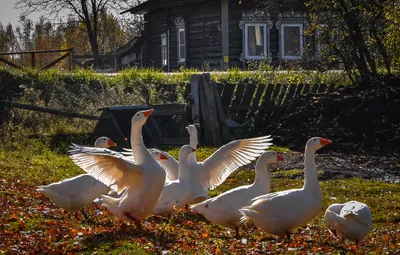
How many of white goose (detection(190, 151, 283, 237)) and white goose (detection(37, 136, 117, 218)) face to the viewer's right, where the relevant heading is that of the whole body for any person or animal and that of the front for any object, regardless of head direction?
2

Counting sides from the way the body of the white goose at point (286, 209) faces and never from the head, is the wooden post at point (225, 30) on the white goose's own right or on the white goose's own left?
on the white goose's own left

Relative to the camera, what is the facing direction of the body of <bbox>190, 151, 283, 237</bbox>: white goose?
to the viewer's right

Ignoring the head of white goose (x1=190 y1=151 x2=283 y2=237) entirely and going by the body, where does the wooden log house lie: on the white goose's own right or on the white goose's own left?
on the white goose's own left

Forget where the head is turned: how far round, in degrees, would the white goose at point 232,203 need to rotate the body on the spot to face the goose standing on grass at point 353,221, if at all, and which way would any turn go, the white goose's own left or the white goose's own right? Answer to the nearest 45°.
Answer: approximately 45° to the white goose's own right

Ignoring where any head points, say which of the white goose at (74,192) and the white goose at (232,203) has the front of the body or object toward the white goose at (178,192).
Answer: the white goose at (74,192)

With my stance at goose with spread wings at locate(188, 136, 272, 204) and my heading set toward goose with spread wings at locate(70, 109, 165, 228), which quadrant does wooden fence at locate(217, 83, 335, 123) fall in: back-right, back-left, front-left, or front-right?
back-right

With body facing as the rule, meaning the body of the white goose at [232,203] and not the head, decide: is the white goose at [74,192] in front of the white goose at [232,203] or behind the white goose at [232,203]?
behind

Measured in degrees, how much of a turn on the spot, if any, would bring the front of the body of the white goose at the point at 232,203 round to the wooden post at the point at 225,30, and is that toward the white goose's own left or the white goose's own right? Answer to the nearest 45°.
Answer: approximately 90° to the white goose's own left

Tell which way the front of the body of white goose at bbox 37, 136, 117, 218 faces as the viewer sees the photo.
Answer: to the viewer's right

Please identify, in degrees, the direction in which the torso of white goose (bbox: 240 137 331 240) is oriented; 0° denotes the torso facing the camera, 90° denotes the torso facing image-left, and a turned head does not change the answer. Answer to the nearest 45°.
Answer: approximately 270°

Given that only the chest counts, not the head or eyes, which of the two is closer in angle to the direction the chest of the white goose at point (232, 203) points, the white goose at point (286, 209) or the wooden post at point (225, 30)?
the white goose
